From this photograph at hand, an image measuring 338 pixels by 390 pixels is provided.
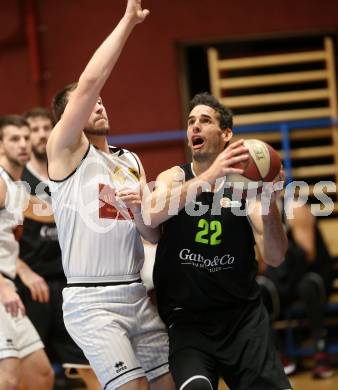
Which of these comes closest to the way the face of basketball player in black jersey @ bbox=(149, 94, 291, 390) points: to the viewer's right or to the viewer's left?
to the viewer's left

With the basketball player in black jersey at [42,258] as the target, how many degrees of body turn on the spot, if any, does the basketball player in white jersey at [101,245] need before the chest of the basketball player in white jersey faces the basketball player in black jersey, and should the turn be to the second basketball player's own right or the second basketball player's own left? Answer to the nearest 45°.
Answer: approximately 135° to the second basketball player's own left

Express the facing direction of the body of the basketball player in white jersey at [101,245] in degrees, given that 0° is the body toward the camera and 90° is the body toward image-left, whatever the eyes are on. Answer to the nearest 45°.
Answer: approximately 315°

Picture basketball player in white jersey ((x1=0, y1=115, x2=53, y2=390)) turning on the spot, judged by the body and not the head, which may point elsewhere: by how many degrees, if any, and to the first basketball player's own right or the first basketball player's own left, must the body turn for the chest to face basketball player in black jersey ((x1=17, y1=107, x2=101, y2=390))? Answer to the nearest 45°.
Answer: approximately 135° to the first basketball player's own left

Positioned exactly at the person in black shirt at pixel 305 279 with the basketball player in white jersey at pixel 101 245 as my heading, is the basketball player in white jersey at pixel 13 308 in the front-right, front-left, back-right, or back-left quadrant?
front-right

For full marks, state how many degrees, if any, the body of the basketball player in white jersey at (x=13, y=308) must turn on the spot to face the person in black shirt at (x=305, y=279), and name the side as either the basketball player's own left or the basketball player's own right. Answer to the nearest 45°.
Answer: approximately 90° to the basketball player's own left

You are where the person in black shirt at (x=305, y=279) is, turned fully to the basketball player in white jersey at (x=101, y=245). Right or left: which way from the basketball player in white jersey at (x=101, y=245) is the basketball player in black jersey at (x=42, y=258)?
right

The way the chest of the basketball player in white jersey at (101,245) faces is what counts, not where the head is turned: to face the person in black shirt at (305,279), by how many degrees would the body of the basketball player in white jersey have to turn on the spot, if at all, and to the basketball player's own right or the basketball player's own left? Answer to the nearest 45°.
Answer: approximately 90° to the basketball player's own left

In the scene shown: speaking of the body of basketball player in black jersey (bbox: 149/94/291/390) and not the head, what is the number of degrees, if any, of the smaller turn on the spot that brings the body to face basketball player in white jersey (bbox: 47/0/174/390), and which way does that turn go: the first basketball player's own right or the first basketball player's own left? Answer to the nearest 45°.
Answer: approximately 90° to the first basketball player's own right

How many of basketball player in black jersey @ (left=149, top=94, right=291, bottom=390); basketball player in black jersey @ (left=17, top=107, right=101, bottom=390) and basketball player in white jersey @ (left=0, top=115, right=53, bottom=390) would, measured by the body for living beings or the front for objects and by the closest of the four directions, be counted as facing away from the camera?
0

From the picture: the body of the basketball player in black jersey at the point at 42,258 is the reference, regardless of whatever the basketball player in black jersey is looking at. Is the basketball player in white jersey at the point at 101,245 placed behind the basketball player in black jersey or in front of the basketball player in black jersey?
in front

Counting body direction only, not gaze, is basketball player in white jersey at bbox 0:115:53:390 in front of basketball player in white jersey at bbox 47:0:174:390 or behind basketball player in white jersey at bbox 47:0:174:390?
behind

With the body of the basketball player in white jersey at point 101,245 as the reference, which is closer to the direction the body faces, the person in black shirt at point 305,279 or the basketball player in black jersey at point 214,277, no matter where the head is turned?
the basketball player in black jersey

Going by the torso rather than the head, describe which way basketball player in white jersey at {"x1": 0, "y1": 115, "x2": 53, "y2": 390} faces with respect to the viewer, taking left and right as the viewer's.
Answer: facing the viewer and to the right of the viewer

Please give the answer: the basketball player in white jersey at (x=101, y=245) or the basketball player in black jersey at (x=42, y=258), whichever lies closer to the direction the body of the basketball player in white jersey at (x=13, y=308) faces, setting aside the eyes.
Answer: the basketball player in white jersey

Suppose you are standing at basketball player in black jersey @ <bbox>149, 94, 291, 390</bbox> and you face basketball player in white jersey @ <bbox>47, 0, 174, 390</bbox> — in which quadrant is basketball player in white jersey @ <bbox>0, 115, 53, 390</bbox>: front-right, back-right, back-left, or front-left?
front-right
